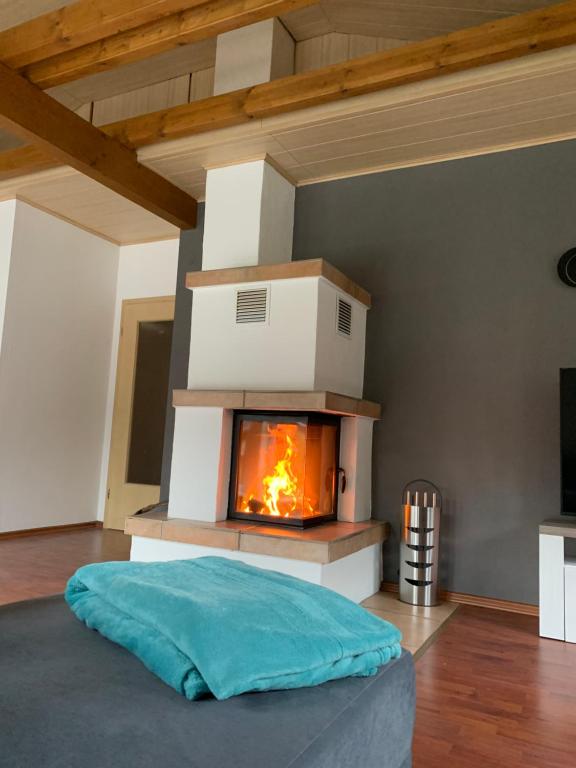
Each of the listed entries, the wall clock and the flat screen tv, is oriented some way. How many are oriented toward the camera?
2

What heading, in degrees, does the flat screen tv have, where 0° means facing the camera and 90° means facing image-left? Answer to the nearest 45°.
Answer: approximately 0°

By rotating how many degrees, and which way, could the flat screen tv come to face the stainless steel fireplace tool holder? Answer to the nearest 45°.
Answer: approximately 90° to its right

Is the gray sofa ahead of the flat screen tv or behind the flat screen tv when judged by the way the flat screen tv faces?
ahead

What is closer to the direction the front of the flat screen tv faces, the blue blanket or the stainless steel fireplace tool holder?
the blue blanket
